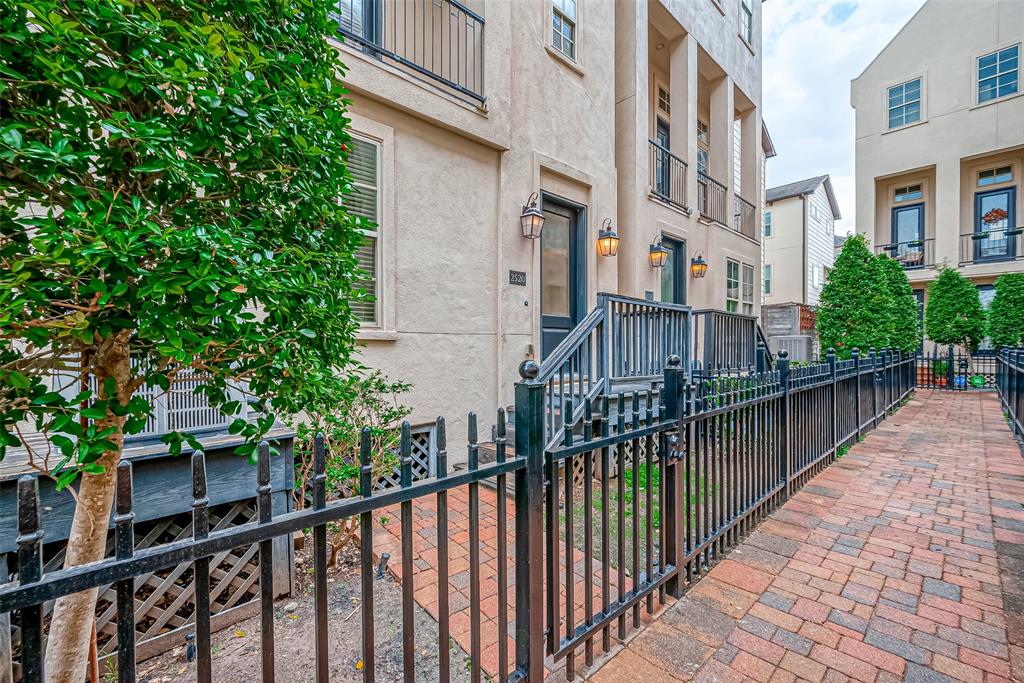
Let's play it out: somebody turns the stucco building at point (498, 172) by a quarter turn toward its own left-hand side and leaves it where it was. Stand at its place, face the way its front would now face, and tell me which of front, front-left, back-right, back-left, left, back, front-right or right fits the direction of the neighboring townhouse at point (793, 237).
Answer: front

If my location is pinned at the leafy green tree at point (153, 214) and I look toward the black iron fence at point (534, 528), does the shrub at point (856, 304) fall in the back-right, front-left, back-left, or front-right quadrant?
front-left

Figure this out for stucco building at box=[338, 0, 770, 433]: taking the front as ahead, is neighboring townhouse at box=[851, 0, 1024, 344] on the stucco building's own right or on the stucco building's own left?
on the stucco building's own left

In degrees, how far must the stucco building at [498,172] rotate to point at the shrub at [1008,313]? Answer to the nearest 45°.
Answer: approximately 90° to its left

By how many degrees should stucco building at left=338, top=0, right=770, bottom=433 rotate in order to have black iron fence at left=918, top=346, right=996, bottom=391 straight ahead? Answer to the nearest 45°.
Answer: approximately 90° to its left

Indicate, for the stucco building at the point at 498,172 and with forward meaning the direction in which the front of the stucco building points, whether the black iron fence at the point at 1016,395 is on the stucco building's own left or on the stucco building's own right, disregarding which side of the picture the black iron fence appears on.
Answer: on the stucco building's own left

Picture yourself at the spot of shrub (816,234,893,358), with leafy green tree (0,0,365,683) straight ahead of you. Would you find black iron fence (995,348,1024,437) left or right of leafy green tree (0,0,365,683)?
left

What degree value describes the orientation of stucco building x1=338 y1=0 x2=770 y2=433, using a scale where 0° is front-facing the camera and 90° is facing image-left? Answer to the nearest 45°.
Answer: approximately 315°

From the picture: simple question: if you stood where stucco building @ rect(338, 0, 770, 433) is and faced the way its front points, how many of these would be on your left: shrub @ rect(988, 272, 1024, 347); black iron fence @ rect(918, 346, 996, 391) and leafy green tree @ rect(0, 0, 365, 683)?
2

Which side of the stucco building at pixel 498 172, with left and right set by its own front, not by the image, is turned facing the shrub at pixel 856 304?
left

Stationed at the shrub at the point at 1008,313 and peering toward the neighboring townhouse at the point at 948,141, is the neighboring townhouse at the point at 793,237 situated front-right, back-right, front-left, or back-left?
front-left

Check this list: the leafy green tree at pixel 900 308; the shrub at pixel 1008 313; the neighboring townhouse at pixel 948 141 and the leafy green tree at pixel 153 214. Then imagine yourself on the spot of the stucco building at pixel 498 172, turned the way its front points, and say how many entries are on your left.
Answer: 3
